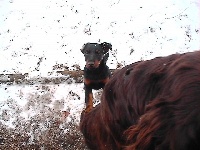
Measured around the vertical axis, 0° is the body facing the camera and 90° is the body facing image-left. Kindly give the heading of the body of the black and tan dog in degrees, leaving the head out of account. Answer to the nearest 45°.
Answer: approximately 0°
